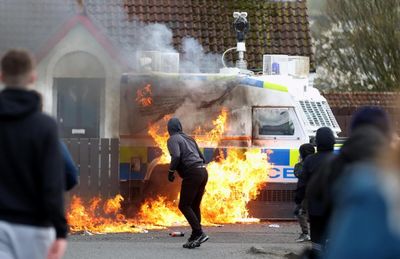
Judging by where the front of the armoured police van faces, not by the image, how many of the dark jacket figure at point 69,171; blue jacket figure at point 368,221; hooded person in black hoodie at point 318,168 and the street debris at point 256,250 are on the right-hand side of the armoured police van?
4

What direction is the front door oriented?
toward the camera

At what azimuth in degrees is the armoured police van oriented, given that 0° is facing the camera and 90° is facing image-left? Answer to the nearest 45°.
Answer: approximately 270°

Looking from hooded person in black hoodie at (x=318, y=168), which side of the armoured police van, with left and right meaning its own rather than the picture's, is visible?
right

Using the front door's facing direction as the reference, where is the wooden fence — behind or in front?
in front

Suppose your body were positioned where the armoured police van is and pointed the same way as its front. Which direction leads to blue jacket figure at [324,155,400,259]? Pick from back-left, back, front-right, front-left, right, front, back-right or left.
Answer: right

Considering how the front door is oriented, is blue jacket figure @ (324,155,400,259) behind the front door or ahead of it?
ahead

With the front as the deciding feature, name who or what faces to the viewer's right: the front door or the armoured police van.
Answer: the armoured police van

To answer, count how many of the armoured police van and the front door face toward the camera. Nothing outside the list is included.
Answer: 1

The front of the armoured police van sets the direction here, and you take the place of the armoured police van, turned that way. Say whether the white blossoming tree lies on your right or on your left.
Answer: on your left

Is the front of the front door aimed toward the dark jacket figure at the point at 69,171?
yes

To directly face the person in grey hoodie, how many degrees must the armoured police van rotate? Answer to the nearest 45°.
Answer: approximately 90° to its right

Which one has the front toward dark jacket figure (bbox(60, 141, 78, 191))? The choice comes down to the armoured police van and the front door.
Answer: the front door

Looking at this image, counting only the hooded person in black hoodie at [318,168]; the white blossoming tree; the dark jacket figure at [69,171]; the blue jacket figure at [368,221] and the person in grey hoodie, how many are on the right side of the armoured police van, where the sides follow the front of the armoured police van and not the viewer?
4

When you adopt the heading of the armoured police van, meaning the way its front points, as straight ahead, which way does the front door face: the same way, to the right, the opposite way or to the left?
to the right
